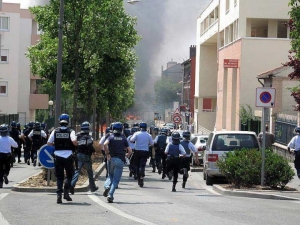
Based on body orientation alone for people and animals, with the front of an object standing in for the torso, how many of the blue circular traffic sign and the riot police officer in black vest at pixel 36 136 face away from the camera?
1

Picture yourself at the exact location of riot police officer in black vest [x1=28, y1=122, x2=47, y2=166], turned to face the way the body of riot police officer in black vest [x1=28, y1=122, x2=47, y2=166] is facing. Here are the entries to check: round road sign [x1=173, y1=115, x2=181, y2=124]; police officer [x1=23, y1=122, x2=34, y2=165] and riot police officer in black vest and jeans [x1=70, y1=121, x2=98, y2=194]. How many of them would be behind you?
1

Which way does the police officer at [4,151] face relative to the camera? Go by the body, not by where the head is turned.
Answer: away from the camera

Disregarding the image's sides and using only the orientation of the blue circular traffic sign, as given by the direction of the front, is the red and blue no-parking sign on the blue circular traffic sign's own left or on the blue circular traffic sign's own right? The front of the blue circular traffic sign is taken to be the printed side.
on the blue circular traffic sign's own left

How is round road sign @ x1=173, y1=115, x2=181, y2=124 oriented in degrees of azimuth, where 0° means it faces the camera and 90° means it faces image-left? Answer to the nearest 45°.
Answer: approximately 0°

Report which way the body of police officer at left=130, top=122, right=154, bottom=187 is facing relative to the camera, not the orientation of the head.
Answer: away from the camera

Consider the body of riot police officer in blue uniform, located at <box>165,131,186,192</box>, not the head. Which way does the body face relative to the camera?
away from the camera

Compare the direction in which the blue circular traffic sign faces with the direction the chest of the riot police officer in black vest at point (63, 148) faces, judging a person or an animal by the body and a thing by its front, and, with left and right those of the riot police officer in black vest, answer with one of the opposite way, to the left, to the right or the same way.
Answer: the opposite way
